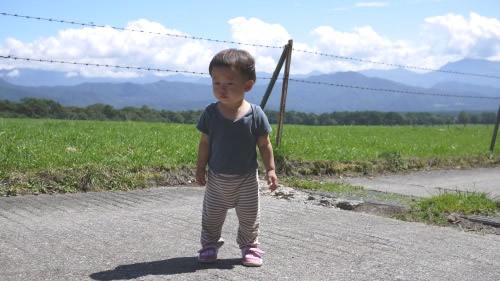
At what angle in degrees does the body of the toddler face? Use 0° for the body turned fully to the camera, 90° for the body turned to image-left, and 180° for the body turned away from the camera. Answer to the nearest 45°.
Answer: approximately 0°
